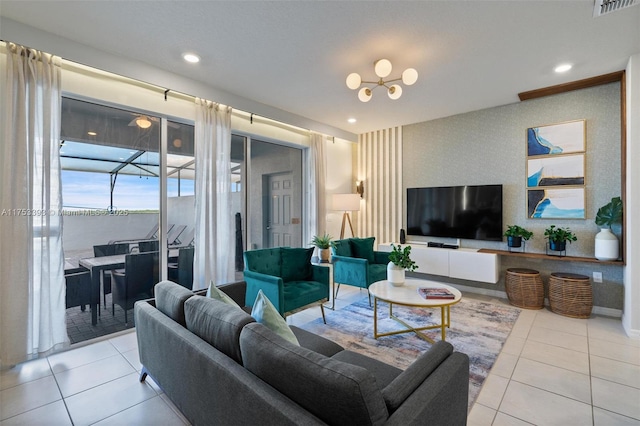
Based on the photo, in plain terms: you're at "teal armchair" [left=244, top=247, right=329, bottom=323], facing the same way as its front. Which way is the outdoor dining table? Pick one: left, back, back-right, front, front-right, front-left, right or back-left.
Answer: back-right

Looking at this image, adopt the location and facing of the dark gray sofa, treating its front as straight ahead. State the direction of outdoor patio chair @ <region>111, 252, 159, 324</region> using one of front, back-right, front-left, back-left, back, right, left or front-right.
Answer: left

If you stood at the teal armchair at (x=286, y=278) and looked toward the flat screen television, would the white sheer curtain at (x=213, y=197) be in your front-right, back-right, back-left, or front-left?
back-left

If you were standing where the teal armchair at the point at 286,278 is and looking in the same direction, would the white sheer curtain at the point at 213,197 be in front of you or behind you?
behind

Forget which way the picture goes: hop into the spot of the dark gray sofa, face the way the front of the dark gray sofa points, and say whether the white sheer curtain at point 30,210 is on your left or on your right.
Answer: on your left

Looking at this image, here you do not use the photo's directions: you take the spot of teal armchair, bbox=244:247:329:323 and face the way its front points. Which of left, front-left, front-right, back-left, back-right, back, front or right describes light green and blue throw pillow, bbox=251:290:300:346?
front-right

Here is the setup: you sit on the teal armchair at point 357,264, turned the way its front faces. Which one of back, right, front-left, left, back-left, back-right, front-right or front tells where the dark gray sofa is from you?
front-right

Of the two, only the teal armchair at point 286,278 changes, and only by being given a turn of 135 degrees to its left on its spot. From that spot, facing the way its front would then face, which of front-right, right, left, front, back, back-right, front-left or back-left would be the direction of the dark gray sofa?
back

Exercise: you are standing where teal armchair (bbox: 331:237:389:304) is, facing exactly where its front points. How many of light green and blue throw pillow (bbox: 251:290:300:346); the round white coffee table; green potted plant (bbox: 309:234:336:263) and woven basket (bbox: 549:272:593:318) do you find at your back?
1

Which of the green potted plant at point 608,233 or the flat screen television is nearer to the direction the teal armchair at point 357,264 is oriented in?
the green potted plant

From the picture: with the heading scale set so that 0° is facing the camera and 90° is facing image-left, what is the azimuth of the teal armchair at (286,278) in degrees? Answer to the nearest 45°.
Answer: approximately 315°

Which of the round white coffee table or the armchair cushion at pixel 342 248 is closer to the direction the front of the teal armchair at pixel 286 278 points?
the round white coffee table

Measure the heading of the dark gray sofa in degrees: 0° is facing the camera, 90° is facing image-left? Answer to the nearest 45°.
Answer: approximately 225°

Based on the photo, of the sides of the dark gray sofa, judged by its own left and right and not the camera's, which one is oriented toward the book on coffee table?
front

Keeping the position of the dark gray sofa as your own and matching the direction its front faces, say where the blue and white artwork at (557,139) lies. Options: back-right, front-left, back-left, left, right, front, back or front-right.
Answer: front
